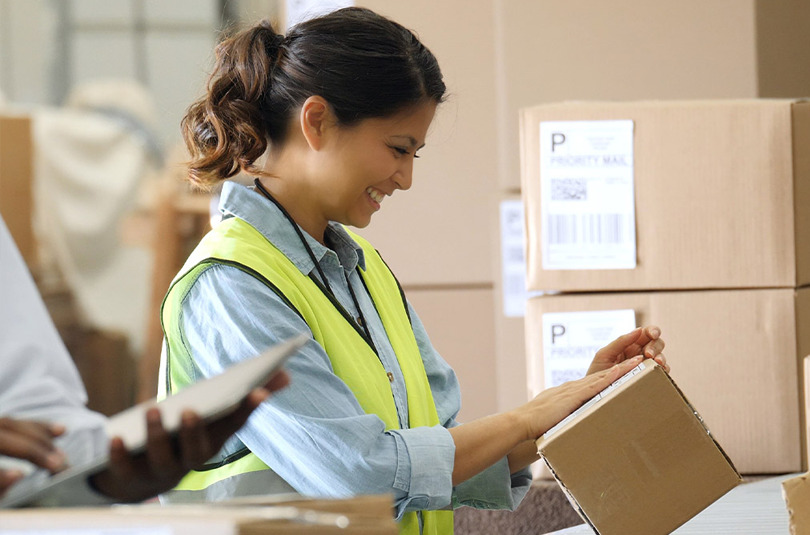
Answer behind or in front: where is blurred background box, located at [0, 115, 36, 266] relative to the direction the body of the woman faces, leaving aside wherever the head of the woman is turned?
behind

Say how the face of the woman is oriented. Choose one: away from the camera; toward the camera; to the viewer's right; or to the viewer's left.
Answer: to the viewer's right

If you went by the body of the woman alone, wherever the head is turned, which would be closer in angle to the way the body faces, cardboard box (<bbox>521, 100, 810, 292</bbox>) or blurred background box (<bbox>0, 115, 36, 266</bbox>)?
the cardboard box

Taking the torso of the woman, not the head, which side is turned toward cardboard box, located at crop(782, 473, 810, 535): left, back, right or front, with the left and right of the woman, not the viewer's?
front

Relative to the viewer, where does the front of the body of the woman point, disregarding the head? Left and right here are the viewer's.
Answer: facing the viewer and to the right of the viewer
